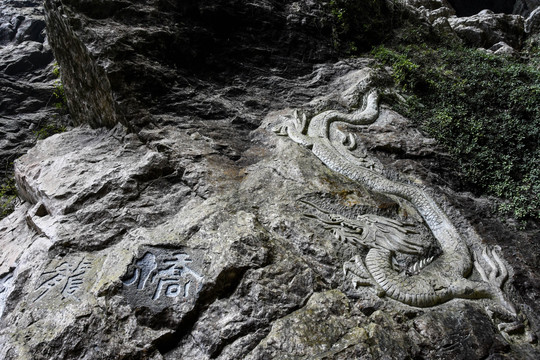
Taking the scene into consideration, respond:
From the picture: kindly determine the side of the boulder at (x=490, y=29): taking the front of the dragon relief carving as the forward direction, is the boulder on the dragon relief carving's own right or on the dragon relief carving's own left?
on the dragon relief carving's own right

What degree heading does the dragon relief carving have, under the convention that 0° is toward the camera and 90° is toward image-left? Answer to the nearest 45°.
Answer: approximately 90°
